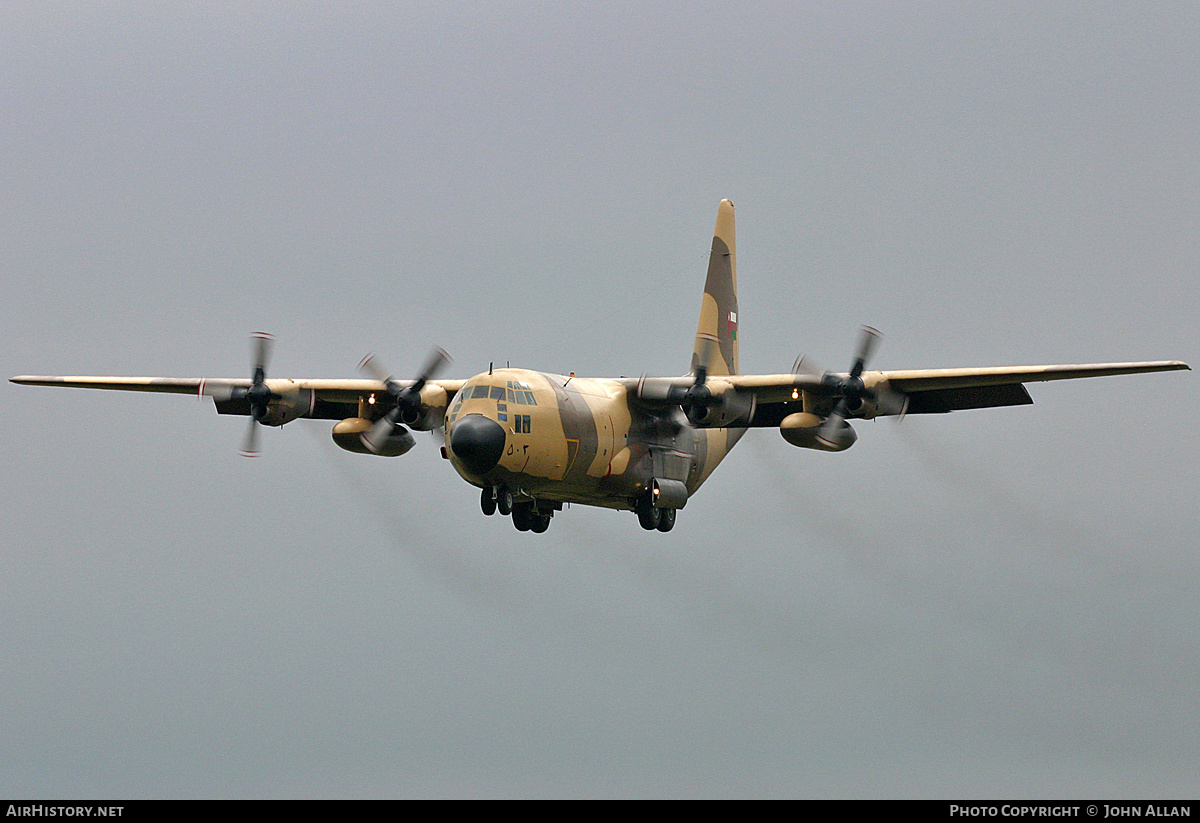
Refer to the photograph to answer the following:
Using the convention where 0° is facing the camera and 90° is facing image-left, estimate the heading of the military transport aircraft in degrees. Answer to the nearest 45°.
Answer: approximately 0°
